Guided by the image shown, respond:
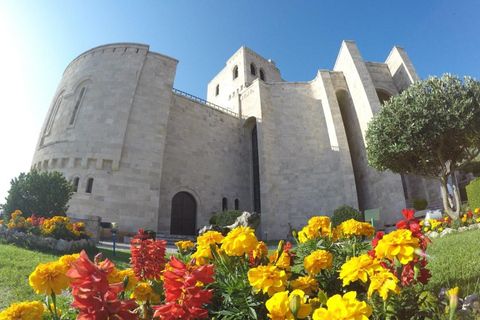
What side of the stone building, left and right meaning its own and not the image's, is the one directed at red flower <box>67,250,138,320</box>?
front

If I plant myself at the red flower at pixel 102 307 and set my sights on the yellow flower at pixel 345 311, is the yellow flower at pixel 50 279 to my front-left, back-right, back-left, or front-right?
back-left

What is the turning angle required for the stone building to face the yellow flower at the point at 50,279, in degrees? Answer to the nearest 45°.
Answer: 0° — it already faces it

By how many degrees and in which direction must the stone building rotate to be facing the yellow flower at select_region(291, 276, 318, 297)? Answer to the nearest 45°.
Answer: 0° — it already faces it

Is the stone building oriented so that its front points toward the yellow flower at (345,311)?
yes

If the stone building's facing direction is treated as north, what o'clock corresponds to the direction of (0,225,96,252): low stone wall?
The low stone wall is roughly at 1 o'clock from the stone building.

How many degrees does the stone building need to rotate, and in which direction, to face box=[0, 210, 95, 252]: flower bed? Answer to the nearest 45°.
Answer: approximately 45° to its right

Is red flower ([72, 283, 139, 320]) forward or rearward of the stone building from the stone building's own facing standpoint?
forward

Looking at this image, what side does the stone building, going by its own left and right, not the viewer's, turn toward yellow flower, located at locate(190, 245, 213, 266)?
front

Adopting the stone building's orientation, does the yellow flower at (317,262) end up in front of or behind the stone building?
in front

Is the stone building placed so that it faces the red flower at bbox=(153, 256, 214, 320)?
yes

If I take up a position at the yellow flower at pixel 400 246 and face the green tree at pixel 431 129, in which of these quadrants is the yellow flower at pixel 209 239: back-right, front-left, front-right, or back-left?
back-left

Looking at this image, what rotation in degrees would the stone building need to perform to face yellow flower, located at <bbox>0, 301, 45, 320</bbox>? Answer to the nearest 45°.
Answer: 0° — it already faces it

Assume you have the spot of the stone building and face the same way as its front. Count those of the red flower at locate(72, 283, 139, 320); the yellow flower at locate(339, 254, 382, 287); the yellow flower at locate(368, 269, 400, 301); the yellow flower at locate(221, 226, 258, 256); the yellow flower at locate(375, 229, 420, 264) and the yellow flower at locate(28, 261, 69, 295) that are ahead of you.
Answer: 6

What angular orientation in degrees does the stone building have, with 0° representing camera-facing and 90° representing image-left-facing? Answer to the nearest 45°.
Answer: approximately 0°

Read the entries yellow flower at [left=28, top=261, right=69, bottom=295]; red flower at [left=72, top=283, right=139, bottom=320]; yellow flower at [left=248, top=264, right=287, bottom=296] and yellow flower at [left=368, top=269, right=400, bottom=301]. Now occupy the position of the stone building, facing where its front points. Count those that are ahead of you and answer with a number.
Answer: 4

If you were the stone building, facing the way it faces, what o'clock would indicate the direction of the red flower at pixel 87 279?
The red flower is roughly at 12 o'clock from the stone building.
